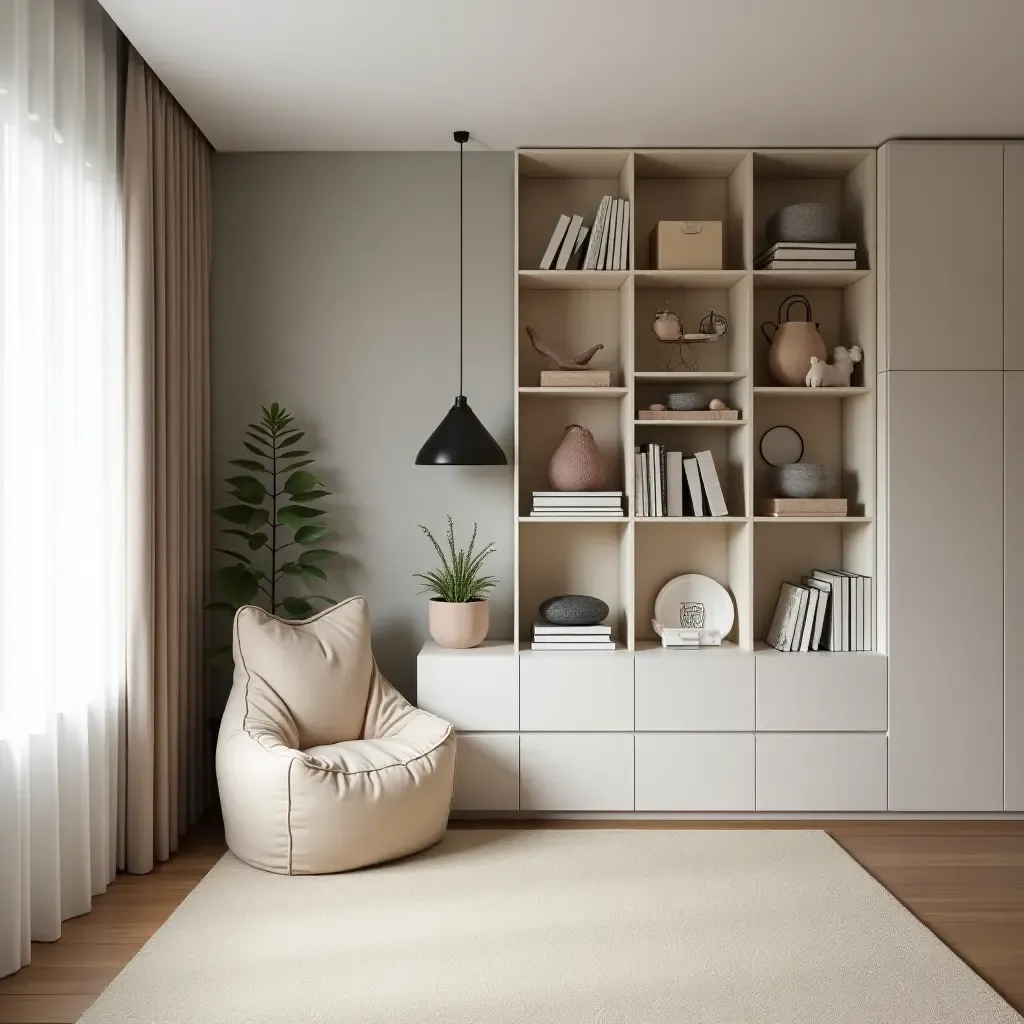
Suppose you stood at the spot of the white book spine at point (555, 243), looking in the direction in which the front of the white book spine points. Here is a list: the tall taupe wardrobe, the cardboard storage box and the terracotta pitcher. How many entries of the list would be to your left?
3

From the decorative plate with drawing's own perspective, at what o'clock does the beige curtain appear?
The beige curtain is roughly at 2 o'clock from the decorative plate with drawing.

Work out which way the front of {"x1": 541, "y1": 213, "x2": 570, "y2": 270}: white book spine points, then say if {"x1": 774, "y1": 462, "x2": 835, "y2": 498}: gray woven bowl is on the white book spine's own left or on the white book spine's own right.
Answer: on the white book spine's own left

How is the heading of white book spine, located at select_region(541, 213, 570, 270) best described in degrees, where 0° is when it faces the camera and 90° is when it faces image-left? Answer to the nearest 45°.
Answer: approximately 0°

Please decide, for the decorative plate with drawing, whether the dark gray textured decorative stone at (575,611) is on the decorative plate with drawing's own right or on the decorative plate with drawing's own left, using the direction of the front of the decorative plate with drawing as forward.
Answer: on the decorative plate with drawing's own right

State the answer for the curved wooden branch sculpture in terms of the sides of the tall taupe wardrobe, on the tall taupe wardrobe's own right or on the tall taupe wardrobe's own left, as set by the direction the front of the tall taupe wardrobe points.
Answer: on the tall taupe wardrobe's own right
